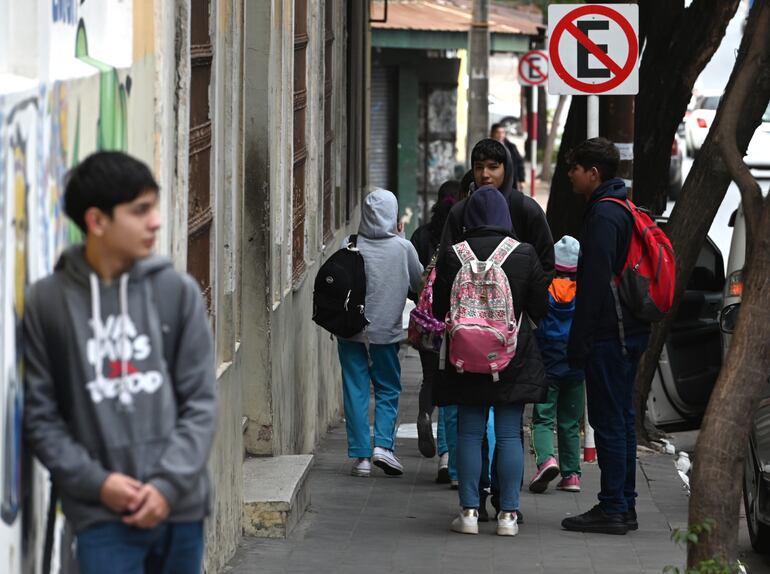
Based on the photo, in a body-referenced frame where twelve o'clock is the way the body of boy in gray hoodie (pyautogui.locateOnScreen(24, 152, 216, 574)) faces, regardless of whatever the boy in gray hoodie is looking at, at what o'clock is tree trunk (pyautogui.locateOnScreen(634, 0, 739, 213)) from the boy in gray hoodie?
The tree trunk is roughly at 7 o'clock from the boy in gray hoodie.

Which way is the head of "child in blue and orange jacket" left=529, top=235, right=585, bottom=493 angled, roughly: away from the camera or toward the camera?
away from the camera

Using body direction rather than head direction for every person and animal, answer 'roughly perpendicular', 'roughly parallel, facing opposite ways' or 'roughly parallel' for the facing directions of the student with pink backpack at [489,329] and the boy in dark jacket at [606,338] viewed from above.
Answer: roughly perpendicular

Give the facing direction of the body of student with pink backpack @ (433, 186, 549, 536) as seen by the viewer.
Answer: away from the camera

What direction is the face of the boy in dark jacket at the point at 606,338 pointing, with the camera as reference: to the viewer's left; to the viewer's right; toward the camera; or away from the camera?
to the viewer's left

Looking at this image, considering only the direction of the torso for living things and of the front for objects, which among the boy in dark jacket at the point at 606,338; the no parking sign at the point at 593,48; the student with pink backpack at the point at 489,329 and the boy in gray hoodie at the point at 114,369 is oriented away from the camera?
the student with pink backpack

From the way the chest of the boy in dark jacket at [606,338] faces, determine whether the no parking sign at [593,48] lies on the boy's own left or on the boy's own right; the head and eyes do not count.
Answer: on the boy's own right

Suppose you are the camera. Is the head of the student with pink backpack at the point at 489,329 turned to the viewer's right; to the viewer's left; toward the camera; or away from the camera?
away from the camera

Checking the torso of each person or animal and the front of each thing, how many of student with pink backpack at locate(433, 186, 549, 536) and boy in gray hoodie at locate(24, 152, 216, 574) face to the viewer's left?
0

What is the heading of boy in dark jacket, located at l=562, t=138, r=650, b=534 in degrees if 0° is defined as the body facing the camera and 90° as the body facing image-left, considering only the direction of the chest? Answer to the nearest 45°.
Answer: approximately 90°
